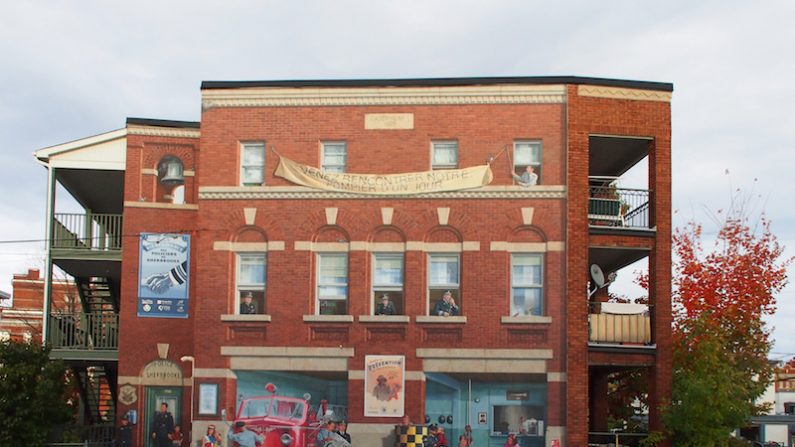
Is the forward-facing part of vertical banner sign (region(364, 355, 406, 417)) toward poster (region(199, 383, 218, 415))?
no

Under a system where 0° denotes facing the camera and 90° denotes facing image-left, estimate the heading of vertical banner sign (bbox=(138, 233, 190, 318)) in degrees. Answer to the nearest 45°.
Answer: approximately 0°

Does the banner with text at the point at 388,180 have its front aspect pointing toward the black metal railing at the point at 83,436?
no

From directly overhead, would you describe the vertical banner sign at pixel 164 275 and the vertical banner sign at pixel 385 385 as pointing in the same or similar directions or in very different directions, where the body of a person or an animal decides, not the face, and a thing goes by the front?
same or similar directions

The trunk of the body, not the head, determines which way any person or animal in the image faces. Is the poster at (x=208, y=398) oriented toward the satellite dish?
no

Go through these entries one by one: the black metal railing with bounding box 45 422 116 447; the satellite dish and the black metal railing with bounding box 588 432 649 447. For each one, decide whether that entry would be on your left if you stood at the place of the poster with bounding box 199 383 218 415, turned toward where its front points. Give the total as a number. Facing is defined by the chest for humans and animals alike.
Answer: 2

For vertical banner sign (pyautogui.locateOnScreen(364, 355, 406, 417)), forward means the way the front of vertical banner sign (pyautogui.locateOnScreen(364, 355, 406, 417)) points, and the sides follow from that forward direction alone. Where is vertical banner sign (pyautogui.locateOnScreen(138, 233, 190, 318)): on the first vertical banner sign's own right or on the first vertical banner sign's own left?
on the first vertical banner sign's own right

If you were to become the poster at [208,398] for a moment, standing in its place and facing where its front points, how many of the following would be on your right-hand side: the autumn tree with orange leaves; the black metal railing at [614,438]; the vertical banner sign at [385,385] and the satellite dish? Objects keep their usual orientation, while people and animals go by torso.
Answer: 0

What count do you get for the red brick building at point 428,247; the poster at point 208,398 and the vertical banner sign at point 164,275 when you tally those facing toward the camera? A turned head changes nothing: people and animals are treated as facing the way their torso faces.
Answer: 3

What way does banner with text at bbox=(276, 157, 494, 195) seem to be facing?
toward the camera

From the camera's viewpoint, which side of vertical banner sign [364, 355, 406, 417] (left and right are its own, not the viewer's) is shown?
front

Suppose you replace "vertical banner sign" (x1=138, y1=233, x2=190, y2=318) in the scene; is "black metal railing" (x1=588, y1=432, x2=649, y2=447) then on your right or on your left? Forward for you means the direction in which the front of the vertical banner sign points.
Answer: on your left

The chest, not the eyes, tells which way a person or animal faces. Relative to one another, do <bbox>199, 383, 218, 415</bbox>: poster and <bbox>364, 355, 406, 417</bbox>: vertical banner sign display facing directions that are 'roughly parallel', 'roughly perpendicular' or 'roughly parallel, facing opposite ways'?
roughly parallel
